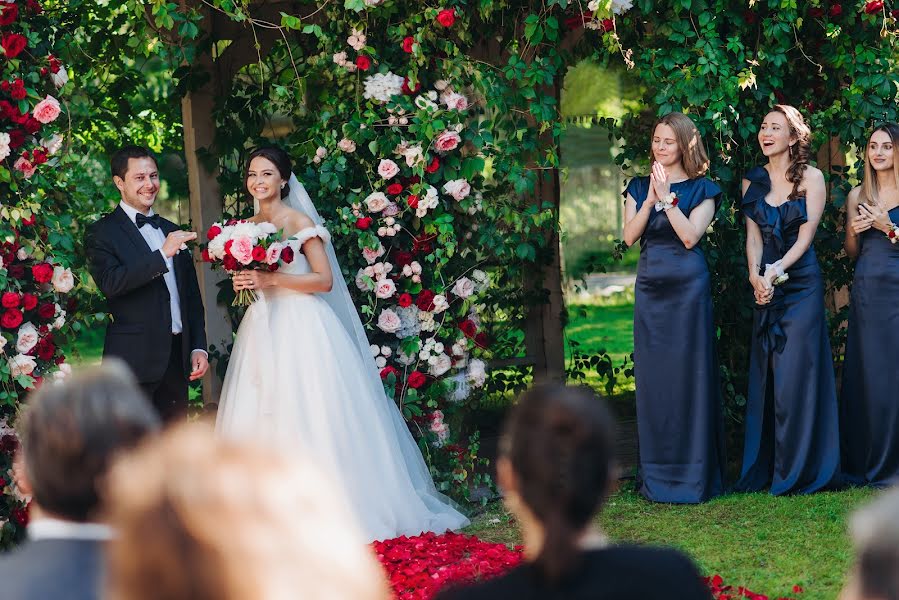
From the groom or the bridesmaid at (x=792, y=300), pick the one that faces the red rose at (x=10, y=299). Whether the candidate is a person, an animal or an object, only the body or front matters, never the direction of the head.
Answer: the bridesmaid

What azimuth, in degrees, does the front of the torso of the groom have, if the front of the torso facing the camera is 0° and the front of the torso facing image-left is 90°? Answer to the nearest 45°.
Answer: approximately 315°

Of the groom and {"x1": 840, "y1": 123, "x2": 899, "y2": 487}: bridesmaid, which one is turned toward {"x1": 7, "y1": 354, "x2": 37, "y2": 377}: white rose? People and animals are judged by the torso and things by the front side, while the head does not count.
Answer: the bridesmaid
